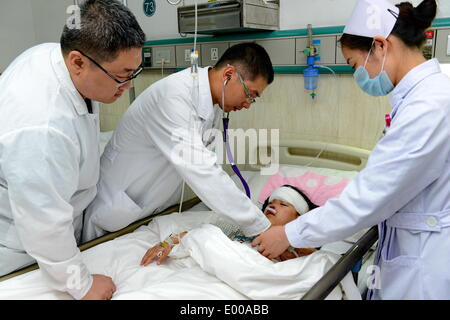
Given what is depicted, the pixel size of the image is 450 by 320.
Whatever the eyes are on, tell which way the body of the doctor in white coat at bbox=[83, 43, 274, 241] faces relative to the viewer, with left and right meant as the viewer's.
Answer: facing to the right of the viewer

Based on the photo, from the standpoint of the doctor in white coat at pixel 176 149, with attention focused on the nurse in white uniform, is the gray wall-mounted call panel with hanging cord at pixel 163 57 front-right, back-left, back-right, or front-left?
back-left

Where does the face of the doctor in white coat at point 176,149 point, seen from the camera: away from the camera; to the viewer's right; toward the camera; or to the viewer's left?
to the viewer's right

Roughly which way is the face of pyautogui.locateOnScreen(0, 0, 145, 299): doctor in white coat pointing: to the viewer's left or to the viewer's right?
to the viewer's right

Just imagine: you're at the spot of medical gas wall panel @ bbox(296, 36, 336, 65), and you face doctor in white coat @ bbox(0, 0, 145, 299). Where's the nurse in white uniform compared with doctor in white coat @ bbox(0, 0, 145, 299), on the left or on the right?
left

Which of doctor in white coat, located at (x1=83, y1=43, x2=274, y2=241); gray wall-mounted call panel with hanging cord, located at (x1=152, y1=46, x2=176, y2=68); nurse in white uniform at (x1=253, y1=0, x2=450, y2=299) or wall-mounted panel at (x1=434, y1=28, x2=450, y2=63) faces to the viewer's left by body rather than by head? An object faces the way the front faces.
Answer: the nurse in white uniform

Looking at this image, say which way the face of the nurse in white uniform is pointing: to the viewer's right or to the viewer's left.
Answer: to the viewer's left

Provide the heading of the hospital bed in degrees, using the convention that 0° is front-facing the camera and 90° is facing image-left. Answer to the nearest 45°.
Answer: approximately 45°

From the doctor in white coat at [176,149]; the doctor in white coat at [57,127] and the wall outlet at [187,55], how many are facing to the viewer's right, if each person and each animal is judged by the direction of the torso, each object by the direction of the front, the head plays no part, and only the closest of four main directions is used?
2

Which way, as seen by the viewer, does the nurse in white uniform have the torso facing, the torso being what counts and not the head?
to the viewer's left

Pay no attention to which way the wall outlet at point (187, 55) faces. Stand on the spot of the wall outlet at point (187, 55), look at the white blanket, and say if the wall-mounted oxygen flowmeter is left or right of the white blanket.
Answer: left

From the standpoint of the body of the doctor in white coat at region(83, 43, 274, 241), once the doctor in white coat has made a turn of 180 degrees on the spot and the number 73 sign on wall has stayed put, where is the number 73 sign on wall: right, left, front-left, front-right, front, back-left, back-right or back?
right
